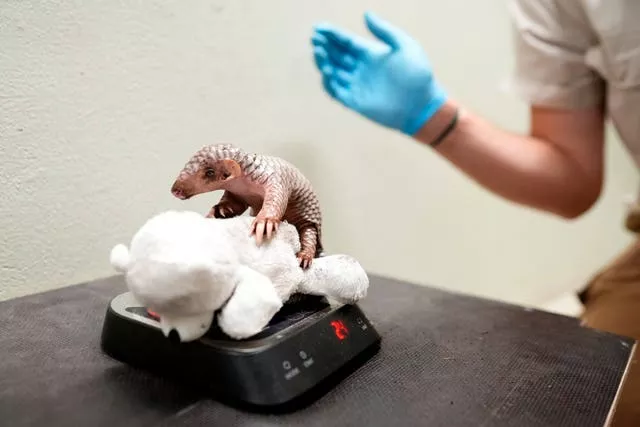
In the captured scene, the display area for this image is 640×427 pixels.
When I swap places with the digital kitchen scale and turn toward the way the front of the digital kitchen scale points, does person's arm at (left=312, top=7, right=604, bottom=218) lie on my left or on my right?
on my left

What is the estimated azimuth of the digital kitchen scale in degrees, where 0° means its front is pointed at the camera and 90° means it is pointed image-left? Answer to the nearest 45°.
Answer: approximately 315°
